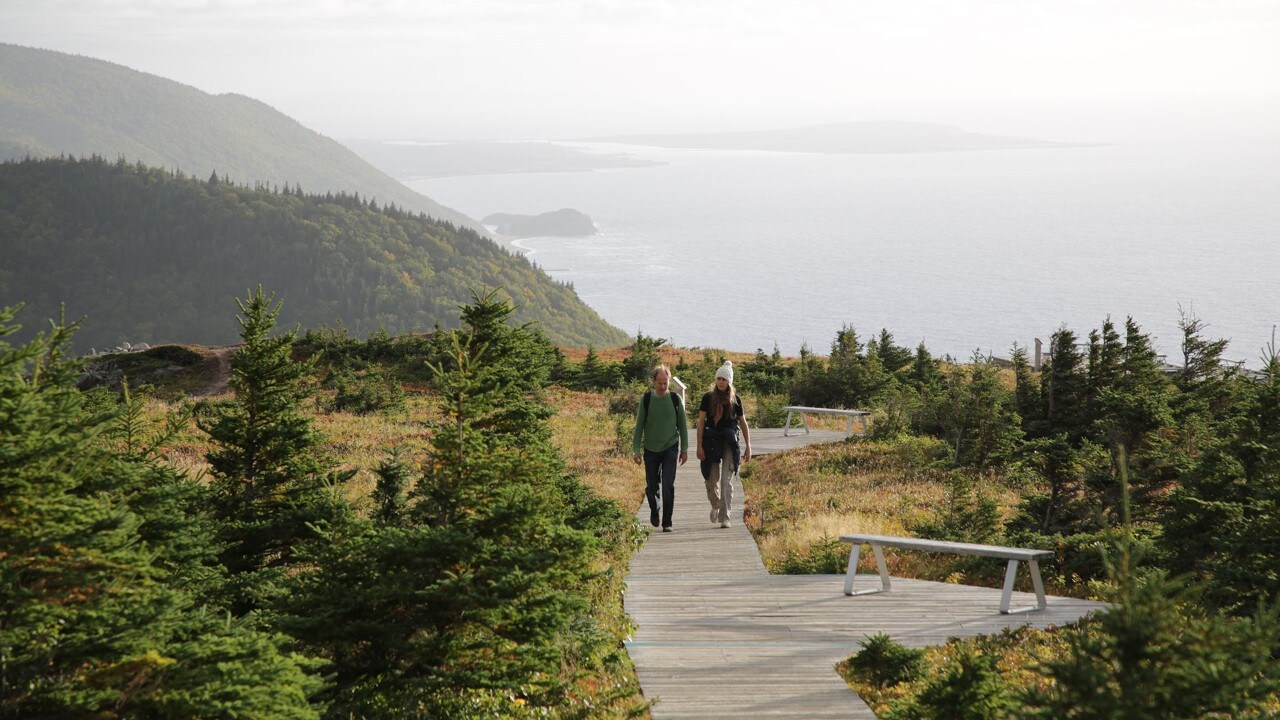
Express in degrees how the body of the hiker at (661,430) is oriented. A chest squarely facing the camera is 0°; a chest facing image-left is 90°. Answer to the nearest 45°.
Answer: approximately 0°

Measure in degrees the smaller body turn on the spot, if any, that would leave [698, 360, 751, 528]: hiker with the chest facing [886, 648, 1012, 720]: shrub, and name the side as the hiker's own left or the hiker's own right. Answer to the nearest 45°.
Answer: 0° — they already face it

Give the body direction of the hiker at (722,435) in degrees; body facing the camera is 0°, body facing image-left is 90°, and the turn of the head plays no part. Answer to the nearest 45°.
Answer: approximately 0°

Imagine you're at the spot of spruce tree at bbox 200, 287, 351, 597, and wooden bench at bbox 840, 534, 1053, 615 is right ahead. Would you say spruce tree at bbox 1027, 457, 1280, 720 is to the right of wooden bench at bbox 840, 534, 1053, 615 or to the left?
right

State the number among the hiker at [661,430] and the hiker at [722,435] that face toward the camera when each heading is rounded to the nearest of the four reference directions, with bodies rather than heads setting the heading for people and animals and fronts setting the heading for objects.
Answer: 2

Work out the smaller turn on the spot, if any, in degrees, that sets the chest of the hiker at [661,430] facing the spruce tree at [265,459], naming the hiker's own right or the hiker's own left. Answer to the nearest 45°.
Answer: approximately 45° to the hiker's own right
